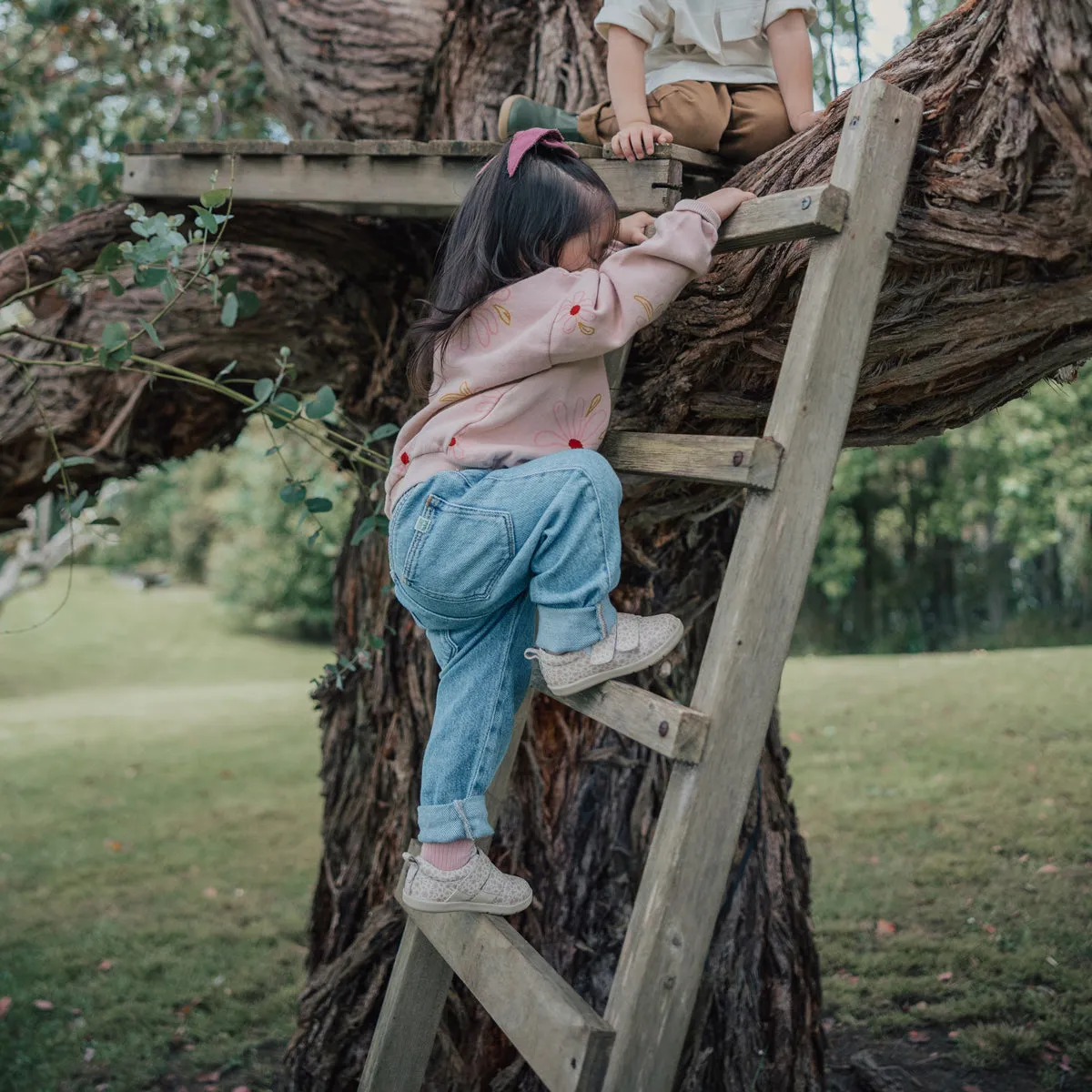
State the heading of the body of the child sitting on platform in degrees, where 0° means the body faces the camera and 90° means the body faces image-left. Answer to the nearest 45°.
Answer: approximately 0°
